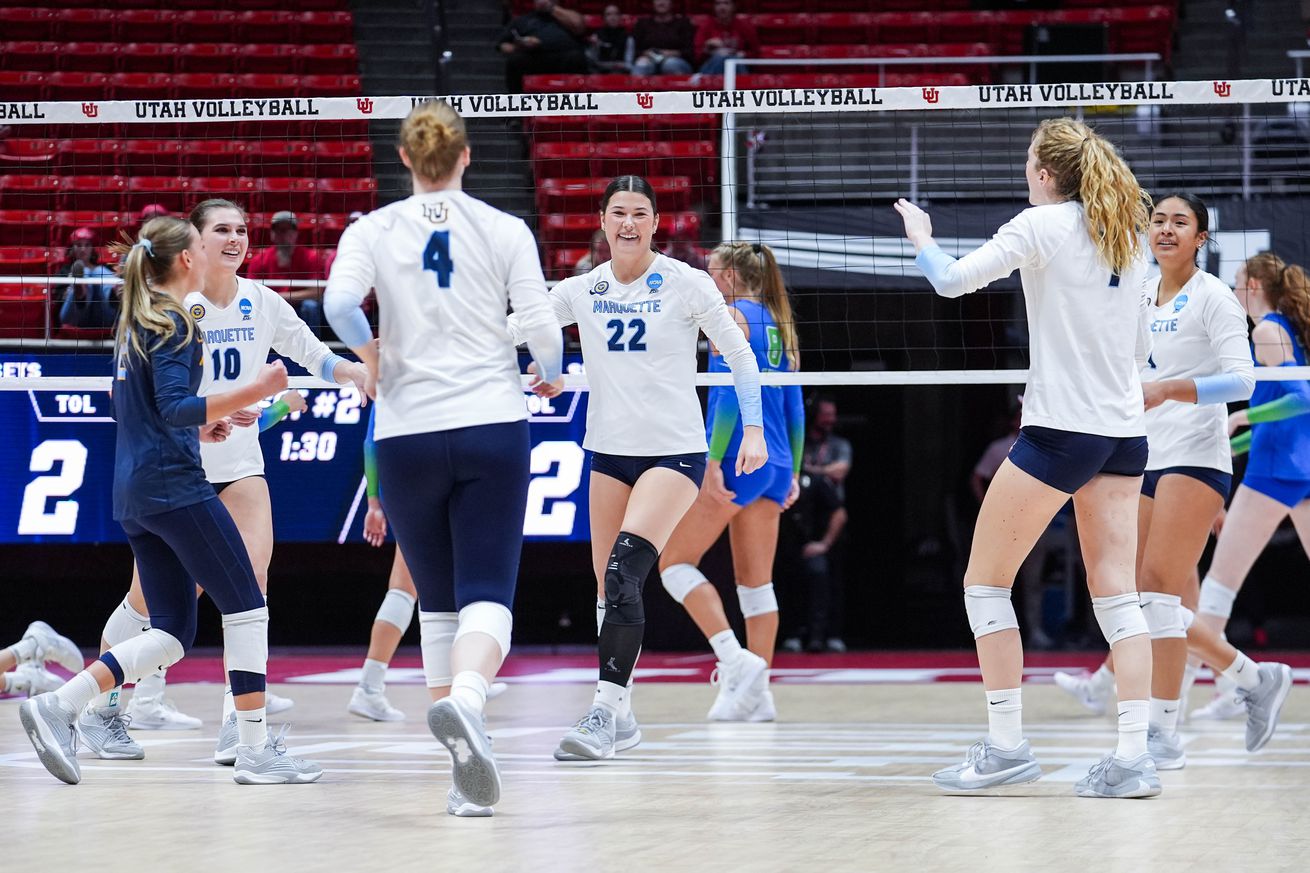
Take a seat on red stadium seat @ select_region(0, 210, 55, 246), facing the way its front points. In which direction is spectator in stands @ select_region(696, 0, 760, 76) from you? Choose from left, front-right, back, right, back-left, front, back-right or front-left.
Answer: left

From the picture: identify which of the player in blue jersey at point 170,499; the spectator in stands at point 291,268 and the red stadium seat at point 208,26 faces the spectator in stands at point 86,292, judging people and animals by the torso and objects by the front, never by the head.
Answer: the red stadium seat

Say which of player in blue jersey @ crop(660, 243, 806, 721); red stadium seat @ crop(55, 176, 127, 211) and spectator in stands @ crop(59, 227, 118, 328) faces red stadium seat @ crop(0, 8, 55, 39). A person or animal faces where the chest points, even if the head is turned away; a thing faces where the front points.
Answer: the player in blue jersey

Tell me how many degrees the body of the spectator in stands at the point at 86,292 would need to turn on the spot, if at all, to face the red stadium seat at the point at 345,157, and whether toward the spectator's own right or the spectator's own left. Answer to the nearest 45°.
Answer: approximately 135° to the spectator's own left

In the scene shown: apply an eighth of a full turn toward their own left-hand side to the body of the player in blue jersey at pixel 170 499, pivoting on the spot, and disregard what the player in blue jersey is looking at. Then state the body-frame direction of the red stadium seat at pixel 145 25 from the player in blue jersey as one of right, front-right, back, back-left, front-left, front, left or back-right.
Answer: front-left

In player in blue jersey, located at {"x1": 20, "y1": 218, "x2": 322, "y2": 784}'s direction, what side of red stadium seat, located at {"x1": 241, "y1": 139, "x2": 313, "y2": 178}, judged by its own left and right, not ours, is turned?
front

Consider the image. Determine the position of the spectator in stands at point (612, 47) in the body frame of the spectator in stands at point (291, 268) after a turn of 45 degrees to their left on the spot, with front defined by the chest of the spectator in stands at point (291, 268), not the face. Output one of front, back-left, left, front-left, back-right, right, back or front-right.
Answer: left

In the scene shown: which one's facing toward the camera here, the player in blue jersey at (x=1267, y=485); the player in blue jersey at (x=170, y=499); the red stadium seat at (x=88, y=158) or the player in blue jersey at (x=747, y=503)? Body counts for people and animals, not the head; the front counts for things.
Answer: the red stadium seat

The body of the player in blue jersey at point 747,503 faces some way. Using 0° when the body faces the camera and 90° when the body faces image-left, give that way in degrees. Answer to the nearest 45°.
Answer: approximately 135°

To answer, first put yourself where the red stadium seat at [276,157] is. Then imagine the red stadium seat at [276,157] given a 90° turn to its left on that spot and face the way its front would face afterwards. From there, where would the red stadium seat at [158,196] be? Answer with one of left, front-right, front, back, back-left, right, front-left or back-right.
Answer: back
